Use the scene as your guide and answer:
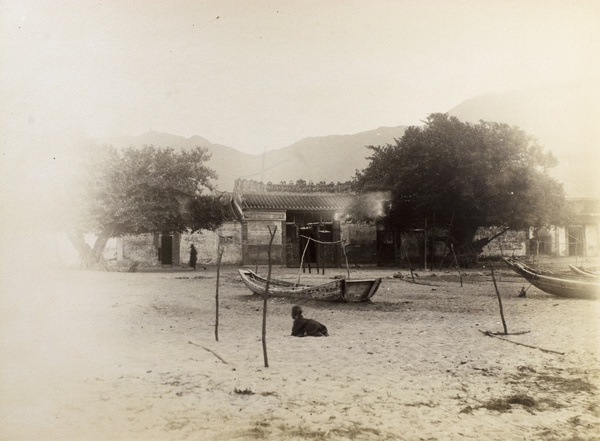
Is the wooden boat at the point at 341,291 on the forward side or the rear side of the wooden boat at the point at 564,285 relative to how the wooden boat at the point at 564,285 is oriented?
on the forward side

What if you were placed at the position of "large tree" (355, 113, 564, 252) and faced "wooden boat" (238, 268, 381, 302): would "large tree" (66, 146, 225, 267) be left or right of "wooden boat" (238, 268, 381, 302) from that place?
right

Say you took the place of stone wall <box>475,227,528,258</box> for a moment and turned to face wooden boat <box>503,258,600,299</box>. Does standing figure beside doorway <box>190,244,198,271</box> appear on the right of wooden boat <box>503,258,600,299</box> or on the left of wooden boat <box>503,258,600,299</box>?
right

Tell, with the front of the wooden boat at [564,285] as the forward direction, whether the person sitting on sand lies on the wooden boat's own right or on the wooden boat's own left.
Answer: on the wooden boat's own left

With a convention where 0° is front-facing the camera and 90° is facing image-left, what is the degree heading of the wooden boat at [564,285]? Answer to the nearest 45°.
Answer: approximately 90°

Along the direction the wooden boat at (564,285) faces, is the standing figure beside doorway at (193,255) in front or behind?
in front
